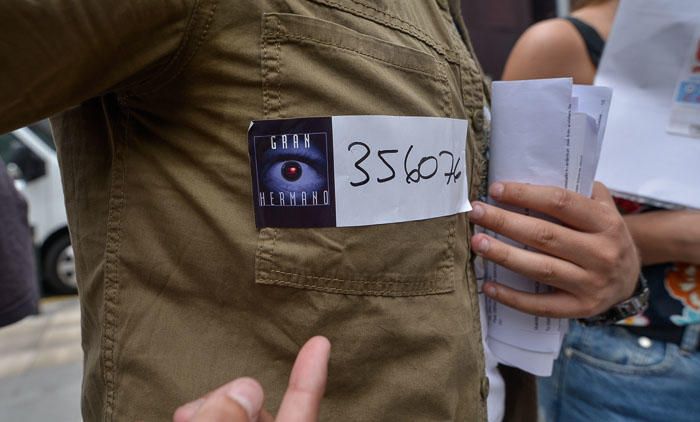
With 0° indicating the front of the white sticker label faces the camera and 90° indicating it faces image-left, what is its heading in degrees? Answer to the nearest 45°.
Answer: approximately 0°

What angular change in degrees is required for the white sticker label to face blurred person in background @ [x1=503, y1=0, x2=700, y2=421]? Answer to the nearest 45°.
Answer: approximately 135° to its left

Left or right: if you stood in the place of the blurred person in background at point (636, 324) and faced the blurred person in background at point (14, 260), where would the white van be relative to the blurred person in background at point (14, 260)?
right

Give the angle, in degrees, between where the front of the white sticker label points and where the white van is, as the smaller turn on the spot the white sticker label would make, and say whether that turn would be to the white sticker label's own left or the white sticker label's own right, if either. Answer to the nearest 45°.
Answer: approximately 135° to the white sticker label's own right

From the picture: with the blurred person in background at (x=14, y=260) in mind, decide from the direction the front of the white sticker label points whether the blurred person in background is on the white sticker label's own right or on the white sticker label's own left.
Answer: on the white sticker label's own right
